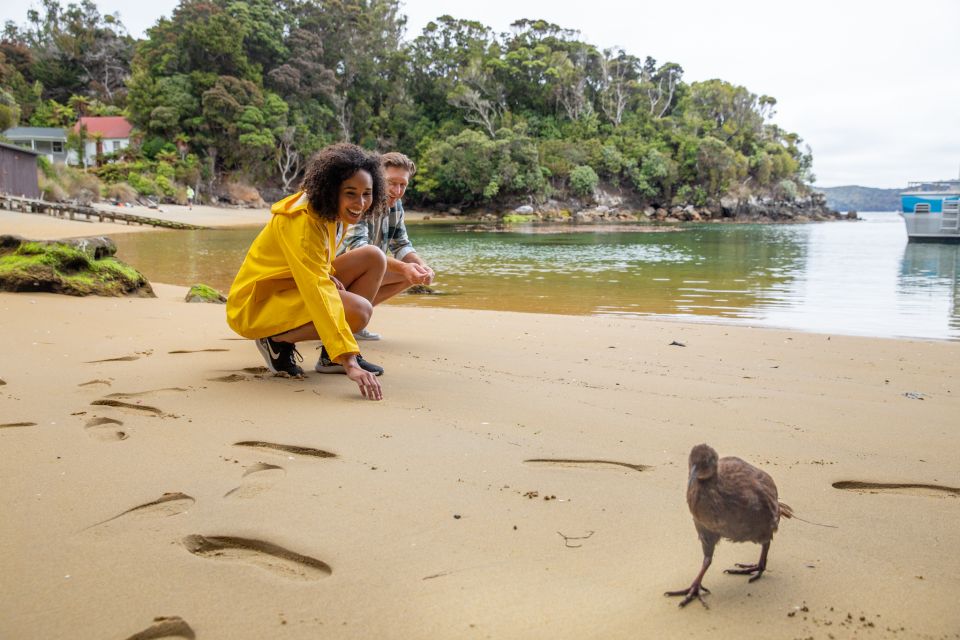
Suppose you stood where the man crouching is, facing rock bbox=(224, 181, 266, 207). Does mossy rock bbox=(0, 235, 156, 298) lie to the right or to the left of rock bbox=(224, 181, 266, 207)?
left

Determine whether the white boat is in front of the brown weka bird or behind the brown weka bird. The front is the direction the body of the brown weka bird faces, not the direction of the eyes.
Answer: behind

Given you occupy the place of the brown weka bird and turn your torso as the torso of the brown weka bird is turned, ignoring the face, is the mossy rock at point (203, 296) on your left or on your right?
on your right

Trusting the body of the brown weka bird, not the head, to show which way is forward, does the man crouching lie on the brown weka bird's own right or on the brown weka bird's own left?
on the brown weka bird's own right

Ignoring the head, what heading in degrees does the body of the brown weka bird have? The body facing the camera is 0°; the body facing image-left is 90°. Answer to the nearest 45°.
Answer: approximately 45°

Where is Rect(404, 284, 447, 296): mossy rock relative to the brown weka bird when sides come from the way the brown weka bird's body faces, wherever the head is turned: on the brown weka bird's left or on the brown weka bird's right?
on the brown weka bird's right

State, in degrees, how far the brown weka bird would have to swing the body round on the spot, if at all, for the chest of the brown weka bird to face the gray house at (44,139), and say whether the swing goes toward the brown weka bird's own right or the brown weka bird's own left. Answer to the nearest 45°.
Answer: approximately 90° to the brown weka bird's own right

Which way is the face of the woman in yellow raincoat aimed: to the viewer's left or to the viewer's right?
to the viewer's right

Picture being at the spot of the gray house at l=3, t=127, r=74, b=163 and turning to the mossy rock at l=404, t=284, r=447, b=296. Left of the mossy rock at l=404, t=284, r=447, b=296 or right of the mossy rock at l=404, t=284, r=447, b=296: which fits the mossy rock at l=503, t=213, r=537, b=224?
left

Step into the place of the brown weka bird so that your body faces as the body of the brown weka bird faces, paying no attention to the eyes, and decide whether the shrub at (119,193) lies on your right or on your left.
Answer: on your right

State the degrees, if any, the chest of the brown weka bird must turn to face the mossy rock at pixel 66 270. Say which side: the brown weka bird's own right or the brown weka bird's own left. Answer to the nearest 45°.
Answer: approximately 90° to the brown weka bird's own right
